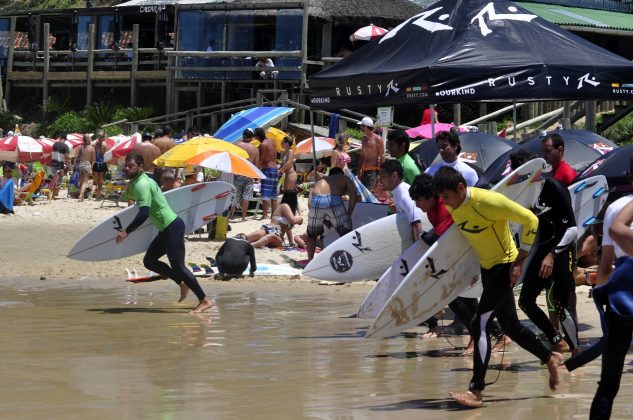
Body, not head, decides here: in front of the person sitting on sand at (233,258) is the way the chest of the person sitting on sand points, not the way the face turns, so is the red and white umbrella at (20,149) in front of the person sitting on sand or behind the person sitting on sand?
in front

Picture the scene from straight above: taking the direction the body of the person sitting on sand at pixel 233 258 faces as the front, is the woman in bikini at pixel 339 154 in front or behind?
in front

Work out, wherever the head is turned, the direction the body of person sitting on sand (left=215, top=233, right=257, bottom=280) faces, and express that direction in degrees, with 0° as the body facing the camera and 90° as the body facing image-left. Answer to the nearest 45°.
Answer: approximately 180°

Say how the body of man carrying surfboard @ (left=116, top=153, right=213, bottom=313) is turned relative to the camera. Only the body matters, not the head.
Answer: to the viewer's left

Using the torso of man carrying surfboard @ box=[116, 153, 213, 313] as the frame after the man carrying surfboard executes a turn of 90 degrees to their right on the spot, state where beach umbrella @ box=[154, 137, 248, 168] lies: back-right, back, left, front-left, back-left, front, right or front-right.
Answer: front

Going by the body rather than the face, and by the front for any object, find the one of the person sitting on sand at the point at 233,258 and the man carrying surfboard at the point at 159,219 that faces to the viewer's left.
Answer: the man carrying surfboard

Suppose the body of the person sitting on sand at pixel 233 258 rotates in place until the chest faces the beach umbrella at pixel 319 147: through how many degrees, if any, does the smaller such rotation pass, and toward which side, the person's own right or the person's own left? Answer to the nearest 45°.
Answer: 0° — they already face it

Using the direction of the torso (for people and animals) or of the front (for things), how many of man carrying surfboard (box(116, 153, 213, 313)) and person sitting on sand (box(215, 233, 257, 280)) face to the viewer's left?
1
